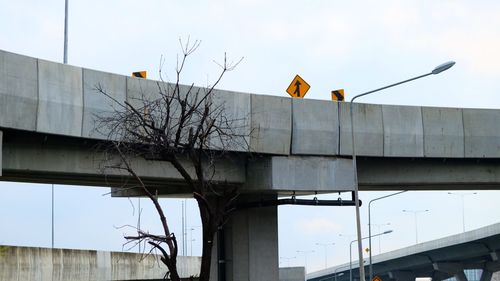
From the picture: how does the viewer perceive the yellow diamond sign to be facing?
facing the viewer

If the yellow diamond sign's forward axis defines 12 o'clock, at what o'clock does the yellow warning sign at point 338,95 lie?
The yellow warning sign is roughly at 8 o'clock from the yellow diamond sign.

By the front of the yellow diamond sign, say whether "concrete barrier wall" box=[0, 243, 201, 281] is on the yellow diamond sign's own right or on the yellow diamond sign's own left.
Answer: on the yellow diamond sign's own right

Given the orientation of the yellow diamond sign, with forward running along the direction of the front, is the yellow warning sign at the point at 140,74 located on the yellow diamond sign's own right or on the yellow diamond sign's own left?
on the yellow diamond sign's own right
